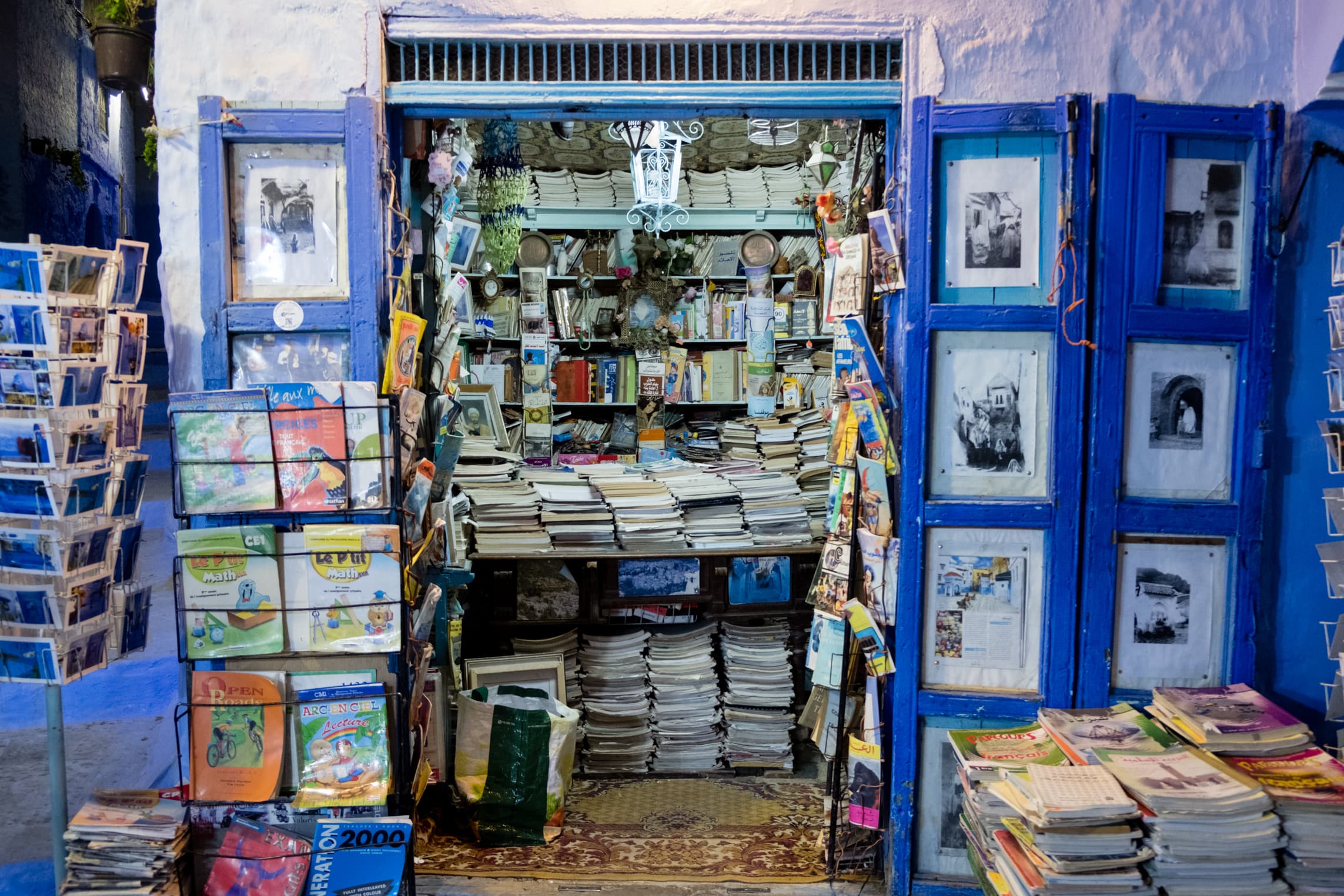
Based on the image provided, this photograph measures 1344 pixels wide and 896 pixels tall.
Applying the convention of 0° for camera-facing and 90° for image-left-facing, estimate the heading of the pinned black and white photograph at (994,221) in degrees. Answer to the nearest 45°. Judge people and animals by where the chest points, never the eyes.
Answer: approximately 0°

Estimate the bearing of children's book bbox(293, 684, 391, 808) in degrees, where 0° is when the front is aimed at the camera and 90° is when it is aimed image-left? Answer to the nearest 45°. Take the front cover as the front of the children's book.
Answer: approximately 0°

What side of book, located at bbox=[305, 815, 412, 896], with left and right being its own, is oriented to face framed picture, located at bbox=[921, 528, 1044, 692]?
left

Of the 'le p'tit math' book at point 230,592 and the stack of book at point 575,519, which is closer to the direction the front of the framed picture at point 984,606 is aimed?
the 'le p'tit math' book

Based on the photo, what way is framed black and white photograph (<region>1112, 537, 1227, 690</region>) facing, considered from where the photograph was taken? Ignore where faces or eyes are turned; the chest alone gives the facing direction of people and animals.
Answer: facing the viewer

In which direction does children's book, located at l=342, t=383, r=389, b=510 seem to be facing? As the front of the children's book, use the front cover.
toward the camera

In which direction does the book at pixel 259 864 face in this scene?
toward the camera

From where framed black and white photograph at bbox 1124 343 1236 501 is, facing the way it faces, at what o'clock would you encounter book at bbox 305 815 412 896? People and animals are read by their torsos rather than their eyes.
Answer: The book is roughly at 2 o'clock from the framed black and white photograph.

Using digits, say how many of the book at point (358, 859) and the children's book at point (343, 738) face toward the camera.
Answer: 2

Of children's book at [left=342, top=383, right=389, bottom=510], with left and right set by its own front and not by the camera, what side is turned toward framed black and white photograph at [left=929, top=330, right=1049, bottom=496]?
left

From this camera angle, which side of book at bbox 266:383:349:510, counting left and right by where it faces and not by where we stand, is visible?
front
